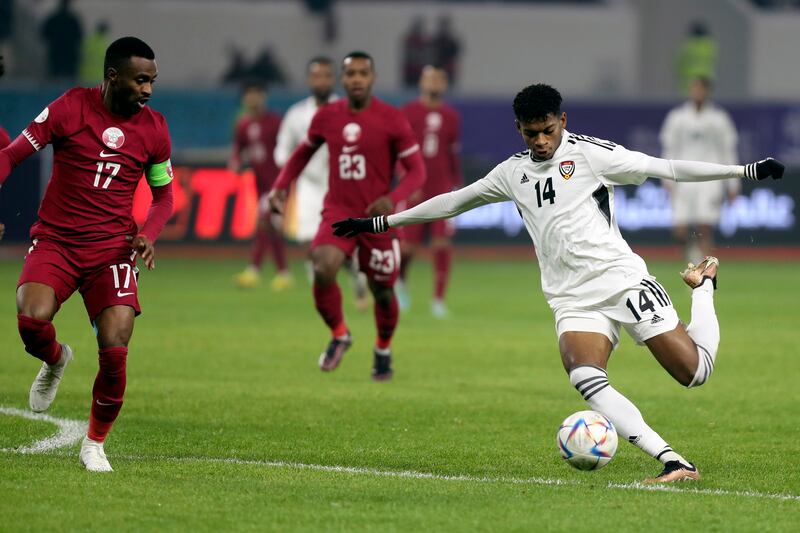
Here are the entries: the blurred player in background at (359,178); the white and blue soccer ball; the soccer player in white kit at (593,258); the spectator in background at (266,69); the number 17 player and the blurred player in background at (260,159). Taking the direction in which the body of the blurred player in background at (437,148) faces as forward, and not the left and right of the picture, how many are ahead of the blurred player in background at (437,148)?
4

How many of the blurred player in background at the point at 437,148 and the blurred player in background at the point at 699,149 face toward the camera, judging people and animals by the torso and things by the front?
2

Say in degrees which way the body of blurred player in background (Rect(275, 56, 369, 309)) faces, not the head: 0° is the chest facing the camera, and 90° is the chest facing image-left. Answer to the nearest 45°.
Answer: approximately 0°

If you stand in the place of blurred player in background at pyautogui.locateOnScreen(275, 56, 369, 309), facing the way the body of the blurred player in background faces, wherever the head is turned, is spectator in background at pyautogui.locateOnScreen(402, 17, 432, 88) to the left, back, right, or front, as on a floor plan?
back

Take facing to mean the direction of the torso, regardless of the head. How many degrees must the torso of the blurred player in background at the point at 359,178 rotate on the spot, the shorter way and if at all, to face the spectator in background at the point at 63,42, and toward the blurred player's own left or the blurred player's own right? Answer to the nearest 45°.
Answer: approximately 180°

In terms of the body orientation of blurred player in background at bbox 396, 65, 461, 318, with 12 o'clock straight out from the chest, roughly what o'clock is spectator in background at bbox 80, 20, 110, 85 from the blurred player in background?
The spectator in background is roughly at 5 o'clock from the blurred player in background.

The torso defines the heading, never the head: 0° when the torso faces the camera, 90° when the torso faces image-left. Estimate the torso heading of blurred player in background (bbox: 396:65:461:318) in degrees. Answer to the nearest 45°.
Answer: approximately 0°

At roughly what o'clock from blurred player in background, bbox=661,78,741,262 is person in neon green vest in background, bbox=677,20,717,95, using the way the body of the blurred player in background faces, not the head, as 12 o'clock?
The person in neon green vest in background is roughly at 6 o'clock from the blurred player in background.

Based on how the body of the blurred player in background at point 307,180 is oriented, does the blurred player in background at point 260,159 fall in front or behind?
behind

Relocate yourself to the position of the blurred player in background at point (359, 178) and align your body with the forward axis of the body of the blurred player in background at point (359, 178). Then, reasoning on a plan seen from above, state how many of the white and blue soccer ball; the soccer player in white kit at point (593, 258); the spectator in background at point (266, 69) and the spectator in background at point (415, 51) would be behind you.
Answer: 2

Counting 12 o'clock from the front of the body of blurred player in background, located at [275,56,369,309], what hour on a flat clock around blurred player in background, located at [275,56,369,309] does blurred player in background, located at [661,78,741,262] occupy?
blurred player in background, located at [661,78,741,262] is roughly at 8 o'clock from blurred player in background, located at [275,56,369,309].
